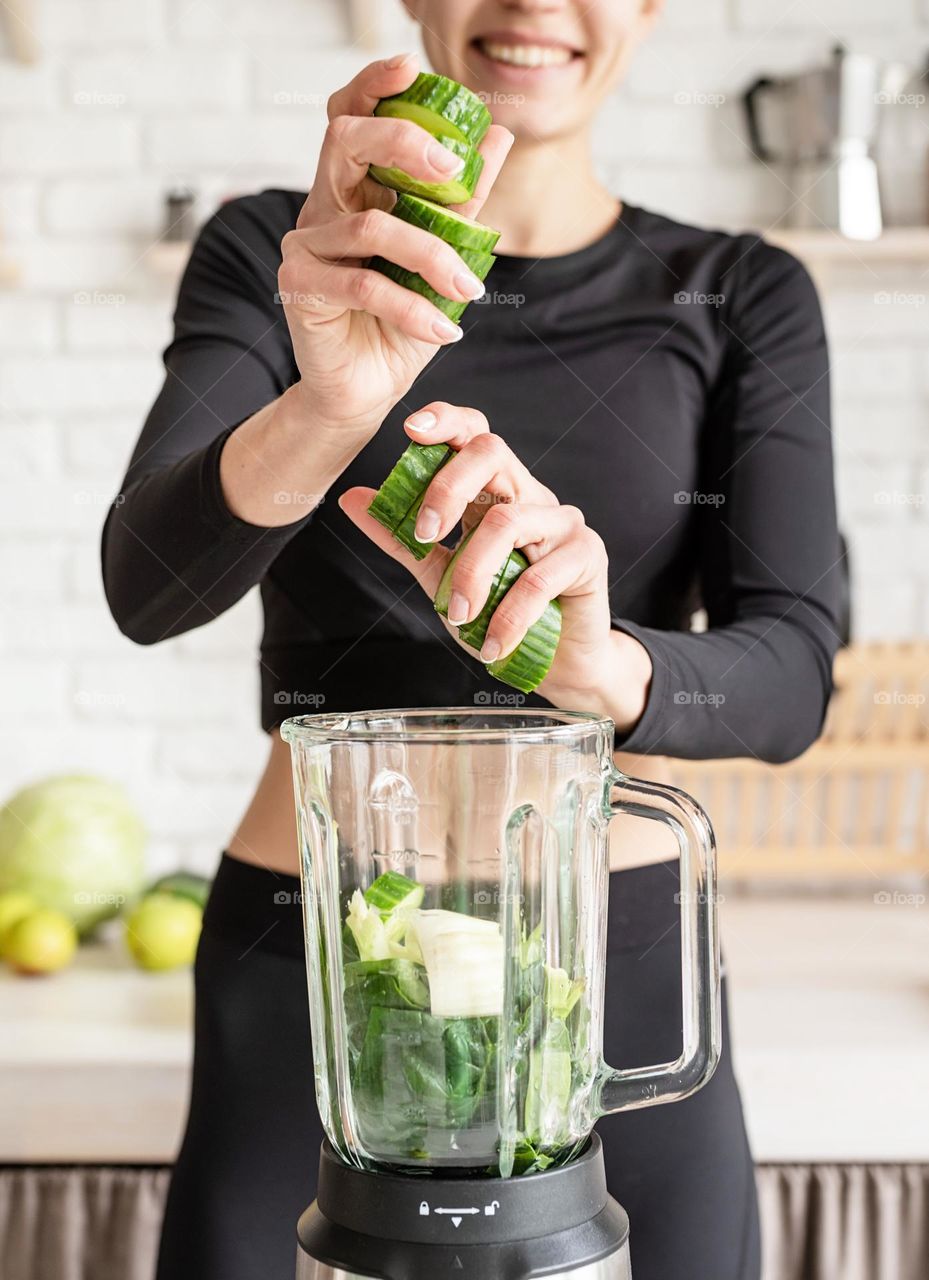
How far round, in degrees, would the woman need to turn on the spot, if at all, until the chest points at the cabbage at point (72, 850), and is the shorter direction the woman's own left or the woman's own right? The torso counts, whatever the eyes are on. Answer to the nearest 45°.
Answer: approximately 135° to the woman's own right

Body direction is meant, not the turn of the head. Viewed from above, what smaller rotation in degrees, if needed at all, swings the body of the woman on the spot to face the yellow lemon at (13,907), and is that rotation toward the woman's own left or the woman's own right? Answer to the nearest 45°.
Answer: approximately 135° to the woman's own right

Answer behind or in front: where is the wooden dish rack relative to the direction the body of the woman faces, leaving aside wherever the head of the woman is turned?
behind

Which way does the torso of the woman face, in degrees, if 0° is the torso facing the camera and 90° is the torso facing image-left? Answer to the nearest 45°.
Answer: approximately 0°

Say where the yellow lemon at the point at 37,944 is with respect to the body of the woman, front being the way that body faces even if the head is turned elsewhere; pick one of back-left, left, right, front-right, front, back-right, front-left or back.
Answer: back-right
